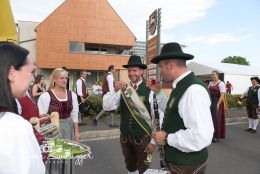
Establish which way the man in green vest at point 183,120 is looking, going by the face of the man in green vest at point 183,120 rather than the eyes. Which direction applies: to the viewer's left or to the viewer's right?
to the viewer's left

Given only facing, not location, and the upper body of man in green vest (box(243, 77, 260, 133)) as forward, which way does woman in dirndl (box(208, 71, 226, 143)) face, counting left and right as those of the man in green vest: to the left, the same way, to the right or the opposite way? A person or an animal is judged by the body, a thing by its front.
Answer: the same way

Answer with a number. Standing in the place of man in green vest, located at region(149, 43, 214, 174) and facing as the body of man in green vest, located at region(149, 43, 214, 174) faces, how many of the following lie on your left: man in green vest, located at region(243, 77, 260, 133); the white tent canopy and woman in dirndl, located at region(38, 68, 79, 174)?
0

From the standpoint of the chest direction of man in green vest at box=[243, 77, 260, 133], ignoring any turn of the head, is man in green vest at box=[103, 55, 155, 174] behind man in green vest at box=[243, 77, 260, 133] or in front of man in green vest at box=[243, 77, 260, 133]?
in front

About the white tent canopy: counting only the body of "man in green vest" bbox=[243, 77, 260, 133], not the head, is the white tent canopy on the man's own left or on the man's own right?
on the man's own right

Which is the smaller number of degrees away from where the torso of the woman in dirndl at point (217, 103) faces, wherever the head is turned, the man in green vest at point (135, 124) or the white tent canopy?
the man in green vest

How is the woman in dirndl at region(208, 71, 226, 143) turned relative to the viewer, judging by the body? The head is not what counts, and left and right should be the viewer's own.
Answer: facing the viewer and to the left of the viewer

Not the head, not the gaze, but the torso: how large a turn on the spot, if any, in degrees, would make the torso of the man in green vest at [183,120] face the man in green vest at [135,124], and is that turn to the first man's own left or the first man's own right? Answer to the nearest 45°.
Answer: approximately 45° to the first man's own right

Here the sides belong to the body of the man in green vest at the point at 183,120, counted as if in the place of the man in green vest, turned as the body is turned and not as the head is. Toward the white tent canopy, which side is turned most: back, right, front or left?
right

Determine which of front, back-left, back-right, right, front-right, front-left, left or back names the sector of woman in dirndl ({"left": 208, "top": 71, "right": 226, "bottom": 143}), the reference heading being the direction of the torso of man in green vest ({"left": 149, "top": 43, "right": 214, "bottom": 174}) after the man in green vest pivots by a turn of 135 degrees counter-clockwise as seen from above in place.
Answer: back-left

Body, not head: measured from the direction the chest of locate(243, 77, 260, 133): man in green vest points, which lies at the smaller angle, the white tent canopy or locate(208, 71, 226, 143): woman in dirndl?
the woman in dirndl

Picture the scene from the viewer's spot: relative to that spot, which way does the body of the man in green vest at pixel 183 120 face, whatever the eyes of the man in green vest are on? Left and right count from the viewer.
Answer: facing to the left of the viewer

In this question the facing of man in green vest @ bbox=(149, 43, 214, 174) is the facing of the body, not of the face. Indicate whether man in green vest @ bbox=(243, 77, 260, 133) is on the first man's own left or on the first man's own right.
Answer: on the first man's own right

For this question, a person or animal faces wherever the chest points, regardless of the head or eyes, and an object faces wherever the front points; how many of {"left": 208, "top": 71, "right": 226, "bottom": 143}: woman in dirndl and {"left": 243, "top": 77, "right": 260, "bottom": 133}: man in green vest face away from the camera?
0
